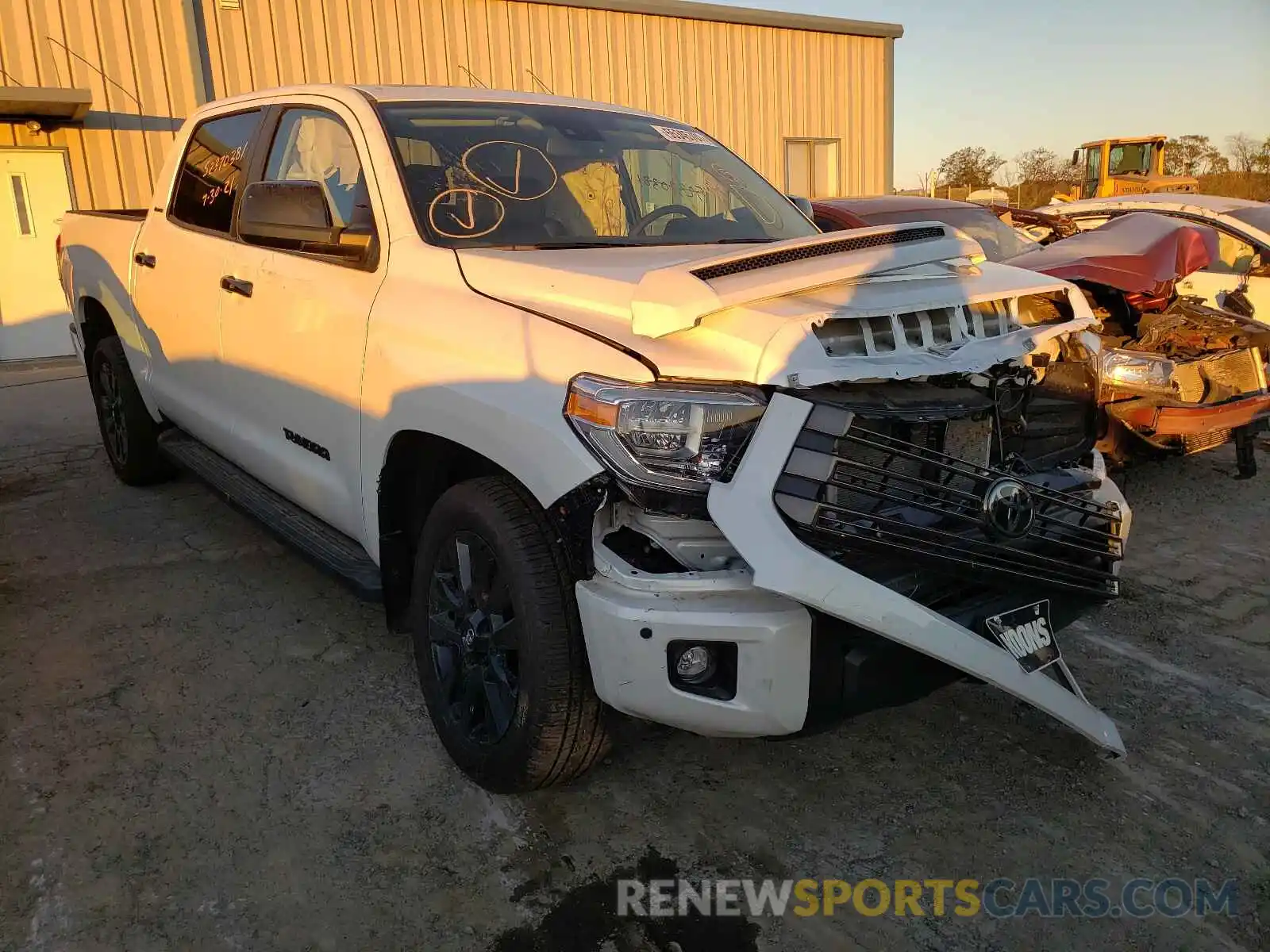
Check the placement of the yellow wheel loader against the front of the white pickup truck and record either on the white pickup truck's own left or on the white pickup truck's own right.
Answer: on the white pickup truck's own left

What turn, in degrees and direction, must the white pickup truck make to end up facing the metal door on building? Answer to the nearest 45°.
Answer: approximately 180°

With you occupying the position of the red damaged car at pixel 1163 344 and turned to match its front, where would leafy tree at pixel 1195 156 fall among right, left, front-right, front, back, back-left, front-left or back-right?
back-left

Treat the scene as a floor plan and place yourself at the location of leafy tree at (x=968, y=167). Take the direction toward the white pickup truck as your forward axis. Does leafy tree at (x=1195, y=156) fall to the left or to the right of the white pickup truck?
left

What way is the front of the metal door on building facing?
toward the camera

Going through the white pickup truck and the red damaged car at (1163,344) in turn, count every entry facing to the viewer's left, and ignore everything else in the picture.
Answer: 0

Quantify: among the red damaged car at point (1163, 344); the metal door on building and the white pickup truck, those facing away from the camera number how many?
0

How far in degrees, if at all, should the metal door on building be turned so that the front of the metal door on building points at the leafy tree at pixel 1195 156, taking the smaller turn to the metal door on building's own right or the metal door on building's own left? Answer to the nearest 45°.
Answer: approximately 90° to the metal door on building's own left

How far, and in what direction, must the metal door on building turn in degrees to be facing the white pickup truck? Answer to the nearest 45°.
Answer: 0° — it already faces it

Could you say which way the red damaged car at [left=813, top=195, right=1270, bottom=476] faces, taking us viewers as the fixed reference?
facing the viewer and to the right of the viewer

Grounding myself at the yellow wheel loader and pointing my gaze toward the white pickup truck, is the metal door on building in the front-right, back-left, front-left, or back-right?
front-right

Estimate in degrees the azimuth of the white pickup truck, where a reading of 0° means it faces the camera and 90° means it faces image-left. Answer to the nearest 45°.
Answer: approximately 315°
